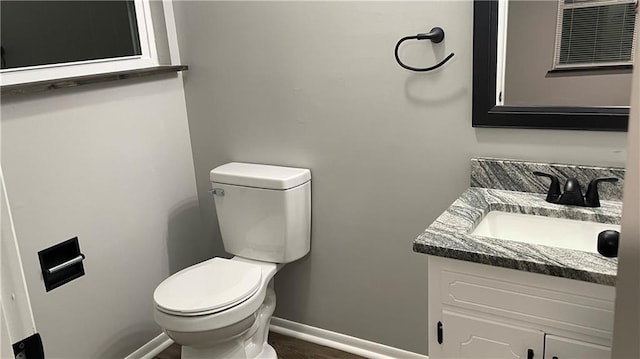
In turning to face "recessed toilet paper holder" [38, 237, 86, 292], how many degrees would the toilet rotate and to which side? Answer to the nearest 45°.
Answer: approximately 45° to its right

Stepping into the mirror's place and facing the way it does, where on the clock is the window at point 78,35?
The window is roughly at 3 o'clock from the mirror.

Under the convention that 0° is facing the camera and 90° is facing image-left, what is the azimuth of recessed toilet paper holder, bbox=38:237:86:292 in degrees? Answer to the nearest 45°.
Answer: approximately 315°

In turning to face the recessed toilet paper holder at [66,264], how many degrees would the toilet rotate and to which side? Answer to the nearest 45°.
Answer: approximately 45° to its right

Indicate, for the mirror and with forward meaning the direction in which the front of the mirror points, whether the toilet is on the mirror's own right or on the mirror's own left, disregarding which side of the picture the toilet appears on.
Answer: on the mirror's own right

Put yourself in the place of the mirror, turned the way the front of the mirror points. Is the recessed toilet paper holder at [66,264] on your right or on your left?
on your right

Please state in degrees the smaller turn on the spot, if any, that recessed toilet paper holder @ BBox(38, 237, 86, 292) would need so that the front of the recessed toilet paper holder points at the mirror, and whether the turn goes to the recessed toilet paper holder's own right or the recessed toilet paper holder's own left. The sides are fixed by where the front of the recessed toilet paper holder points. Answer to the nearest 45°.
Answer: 0° — it already faces it

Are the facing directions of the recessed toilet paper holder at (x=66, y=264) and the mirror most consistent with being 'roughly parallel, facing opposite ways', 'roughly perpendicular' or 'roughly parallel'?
roughly perpendicular

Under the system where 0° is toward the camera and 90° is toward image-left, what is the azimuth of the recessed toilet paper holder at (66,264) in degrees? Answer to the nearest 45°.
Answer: approximately 315°

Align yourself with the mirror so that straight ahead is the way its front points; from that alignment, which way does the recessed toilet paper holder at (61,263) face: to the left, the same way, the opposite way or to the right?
to the left
